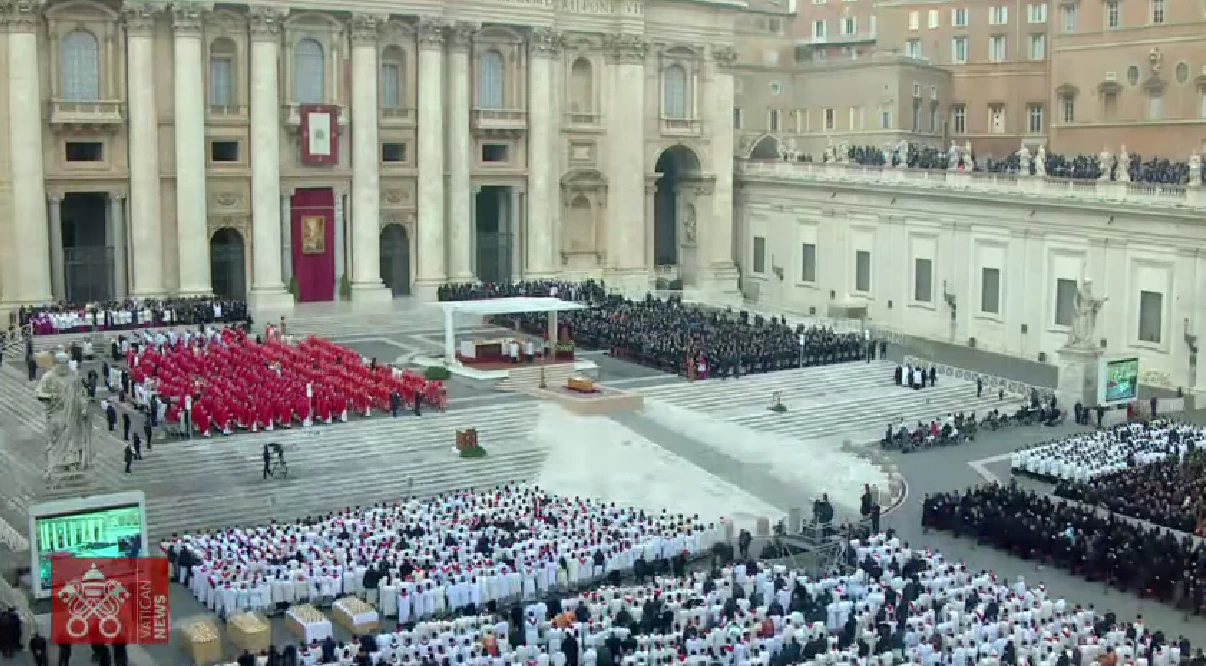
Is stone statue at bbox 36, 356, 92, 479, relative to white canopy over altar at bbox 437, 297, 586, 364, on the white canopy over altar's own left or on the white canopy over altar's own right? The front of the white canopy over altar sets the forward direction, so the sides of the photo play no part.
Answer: on the white canopy over altar's own right

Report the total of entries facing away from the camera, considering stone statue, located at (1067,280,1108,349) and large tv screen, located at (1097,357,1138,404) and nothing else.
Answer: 0

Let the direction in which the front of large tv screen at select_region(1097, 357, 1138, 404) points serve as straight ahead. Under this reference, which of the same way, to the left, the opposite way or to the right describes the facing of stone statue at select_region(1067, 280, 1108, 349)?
the same way

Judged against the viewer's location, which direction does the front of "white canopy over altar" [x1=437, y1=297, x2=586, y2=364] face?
facing the viewer and to the right of the viewer

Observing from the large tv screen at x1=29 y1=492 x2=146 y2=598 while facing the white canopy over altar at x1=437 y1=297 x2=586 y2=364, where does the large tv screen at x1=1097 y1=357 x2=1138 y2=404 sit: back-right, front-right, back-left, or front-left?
front-right

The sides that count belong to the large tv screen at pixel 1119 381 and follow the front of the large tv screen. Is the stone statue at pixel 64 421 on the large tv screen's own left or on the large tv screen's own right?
on the large tv screen's own right

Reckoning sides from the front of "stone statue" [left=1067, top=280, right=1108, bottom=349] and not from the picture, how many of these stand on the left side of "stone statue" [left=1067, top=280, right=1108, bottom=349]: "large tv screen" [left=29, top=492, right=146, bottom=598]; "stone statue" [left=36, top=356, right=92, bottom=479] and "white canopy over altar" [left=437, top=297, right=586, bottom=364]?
0

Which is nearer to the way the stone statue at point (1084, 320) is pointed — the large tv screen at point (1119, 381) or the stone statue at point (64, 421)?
the large tv screen

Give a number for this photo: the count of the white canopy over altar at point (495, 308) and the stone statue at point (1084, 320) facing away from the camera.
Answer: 0

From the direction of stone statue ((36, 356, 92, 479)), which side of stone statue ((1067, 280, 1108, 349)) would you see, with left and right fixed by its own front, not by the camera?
right

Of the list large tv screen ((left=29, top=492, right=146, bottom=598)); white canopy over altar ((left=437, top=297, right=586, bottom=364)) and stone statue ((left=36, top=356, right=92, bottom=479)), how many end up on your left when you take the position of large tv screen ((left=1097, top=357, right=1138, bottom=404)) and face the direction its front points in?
0

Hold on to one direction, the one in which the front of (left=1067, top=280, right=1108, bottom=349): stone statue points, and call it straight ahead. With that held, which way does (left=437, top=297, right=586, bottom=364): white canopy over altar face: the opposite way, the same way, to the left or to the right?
the same way

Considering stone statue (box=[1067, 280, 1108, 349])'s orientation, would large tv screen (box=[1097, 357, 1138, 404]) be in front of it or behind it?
in front

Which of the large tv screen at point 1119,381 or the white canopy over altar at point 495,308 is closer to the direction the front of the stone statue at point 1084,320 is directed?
the large tv screen

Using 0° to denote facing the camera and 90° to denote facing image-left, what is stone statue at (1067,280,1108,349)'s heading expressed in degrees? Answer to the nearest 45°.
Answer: approximately 315°

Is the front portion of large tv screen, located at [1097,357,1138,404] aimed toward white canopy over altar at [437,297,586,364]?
no

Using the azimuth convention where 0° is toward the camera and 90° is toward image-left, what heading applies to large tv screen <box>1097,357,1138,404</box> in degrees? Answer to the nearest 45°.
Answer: approximately 315°

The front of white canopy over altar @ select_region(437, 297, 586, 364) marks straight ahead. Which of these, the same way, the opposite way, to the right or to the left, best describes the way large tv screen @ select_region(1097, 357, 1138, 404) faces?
the same way

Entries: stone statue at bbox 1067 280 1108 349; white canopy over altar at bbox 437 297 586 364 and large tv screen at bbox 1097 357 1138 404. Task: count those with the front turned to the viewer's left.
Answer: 0
